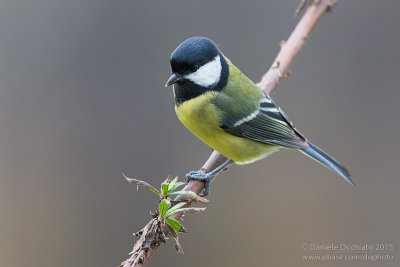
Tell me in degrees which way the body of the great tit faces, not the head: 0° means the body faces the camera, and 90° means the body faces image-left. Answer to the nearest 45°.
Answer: approximately 90°
